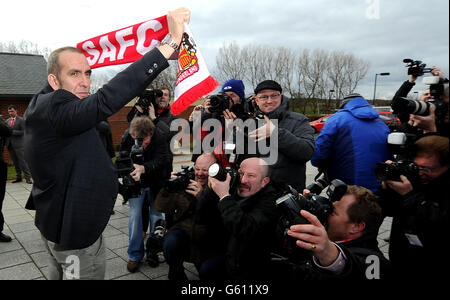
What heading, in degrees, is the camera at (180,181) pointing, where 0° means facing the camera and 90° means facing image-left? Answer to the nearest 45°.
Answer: approximately 45°

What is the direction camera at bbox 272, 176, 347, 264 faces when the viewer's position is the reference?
facing to the left of the viewer

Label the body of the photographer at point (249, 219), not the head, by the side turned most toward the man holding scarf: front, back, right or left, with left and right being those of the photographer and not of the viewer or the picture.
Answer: front

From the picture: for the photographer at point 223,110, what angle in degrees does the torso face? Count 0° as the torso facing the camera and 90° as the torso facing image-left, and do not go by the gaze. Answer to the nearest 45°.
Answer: approximately 45°

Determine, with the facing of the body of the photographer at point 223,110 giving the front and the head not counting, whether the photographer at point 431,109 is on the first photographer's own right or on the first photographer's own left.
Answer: on the first photographer's own left

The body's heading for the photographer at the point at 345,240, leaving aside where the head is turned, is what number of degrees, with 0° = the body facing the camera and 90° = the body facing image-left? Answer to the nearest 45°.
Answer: approximately 90°
